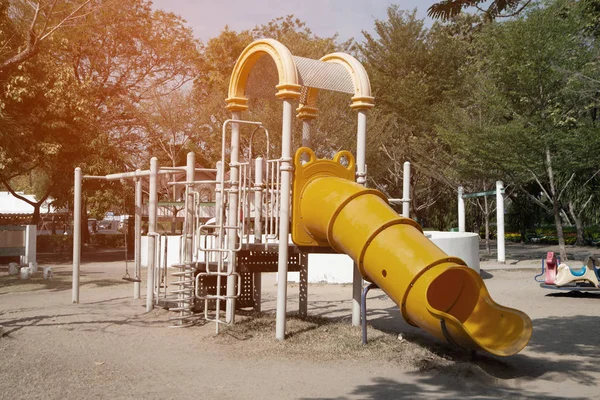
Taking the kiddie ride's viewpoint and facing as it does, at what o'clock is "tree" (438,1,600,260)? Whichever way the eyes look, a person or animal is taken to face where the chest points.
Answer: The tree is roughly at 3 o'clock from the kiddie ride.

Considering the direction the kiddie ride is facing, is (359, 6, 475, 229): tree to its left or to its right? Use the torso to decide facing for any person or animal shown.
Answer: on its right

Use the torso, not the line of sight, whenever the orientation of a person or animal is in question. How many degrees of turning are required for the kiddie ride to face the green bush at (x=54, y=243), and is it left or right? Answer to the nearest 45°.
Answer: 0° — it already faces it

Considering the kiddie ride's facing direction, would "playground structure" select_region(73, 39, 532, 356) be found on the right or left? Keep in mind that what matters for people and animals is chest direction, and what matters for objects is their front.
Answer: on its left

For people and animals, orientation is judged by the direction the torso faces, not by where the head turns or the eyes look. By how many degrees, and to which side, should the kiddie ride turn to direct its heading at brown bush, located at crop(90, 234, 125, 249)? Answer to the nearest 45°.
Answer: approximately 45° to its right

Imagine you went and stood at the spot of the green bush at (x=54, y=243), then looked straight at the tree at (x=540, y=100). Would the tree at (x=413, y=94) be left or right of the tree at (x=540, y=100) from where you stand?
left

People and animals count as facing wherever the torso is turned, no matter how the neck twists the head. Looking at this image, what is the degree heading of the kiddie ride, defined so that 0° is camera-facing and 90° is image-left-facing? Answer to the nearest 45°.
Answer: approximately 90°
